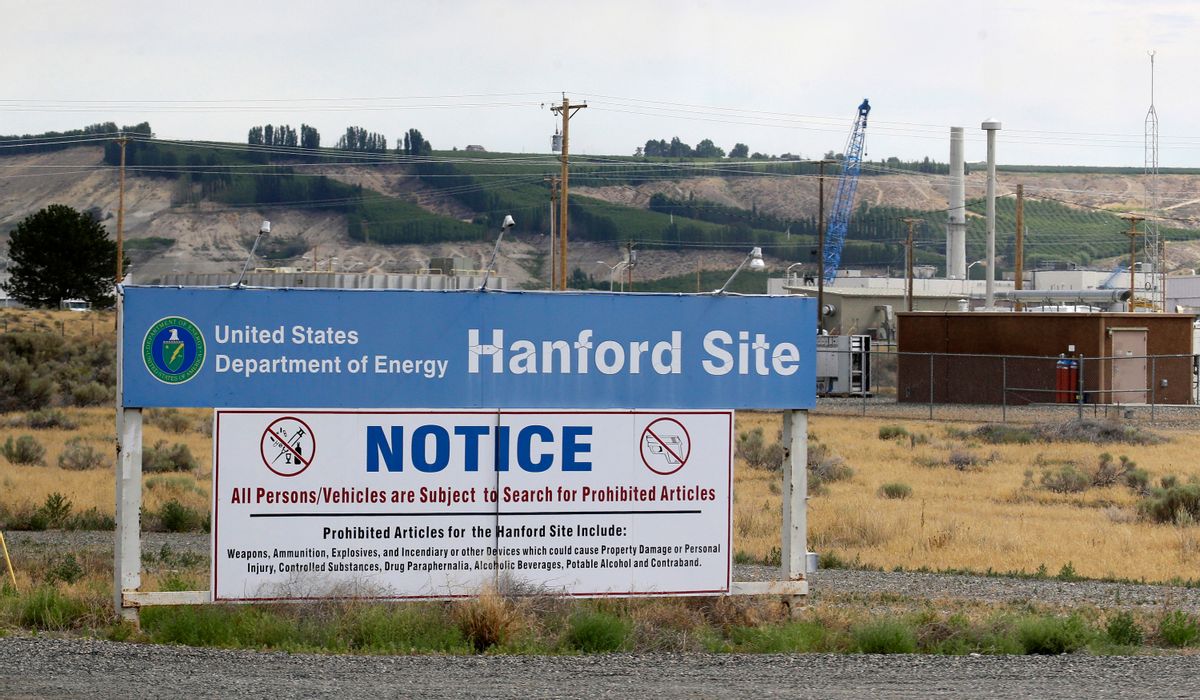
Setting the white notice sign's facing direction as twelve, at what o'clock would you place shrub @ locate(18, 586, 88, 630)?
The shrub is roughly at 3 o'clock from the white notice sign.

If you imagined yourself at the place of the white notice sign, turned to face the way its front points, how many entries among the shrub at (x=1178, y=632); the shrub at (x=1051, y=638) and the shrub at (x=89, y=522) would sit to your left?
2

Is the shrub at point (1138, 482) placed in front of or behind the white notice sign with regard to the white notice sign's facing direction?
behind

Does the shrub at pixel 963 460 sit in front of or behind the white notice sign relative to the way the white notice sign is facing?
behind

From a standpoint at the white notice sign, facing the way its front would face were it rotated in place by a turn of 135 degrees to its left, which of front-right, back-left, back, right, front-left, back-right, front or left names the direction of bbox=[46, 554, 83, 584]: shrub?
left

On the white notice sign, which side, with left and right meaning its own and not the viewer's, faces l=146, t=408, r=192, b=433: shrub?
back

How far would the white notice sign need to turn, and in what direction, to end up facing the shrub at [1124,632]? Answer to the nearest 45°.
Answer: approximately 90° to its left

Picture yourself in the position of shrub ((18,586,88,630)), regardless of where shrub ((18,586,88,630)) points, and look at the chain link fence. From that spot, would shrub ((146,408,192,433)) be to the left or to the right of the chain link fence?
left

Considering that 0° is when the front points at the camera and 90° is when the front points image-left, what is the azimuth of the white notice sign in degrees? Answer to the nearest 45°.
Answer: approximately 0°

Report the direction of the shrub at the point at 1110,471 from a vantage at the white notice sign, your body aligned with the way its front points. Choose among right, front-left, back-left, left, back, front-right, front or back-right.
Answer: back-left

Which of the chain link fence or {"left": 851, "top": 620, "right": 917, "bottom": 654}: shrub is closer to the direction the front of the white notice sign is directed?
the shrub

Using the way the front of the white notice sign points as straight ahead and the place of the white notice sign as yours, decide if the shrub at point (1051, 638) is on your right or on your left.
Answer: on your left

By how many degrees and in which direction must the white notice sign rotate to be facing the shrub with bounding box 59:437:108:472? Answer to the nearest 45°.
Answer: approximately 135° to its right
